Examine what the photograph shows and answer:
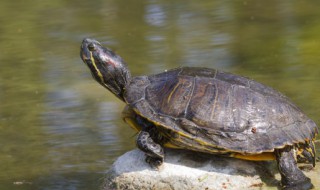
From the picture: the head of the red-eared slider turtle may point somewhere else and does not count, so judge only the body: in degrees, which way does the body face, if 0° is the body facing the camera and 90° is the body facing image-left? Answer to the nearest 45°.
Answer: approximately 90°
